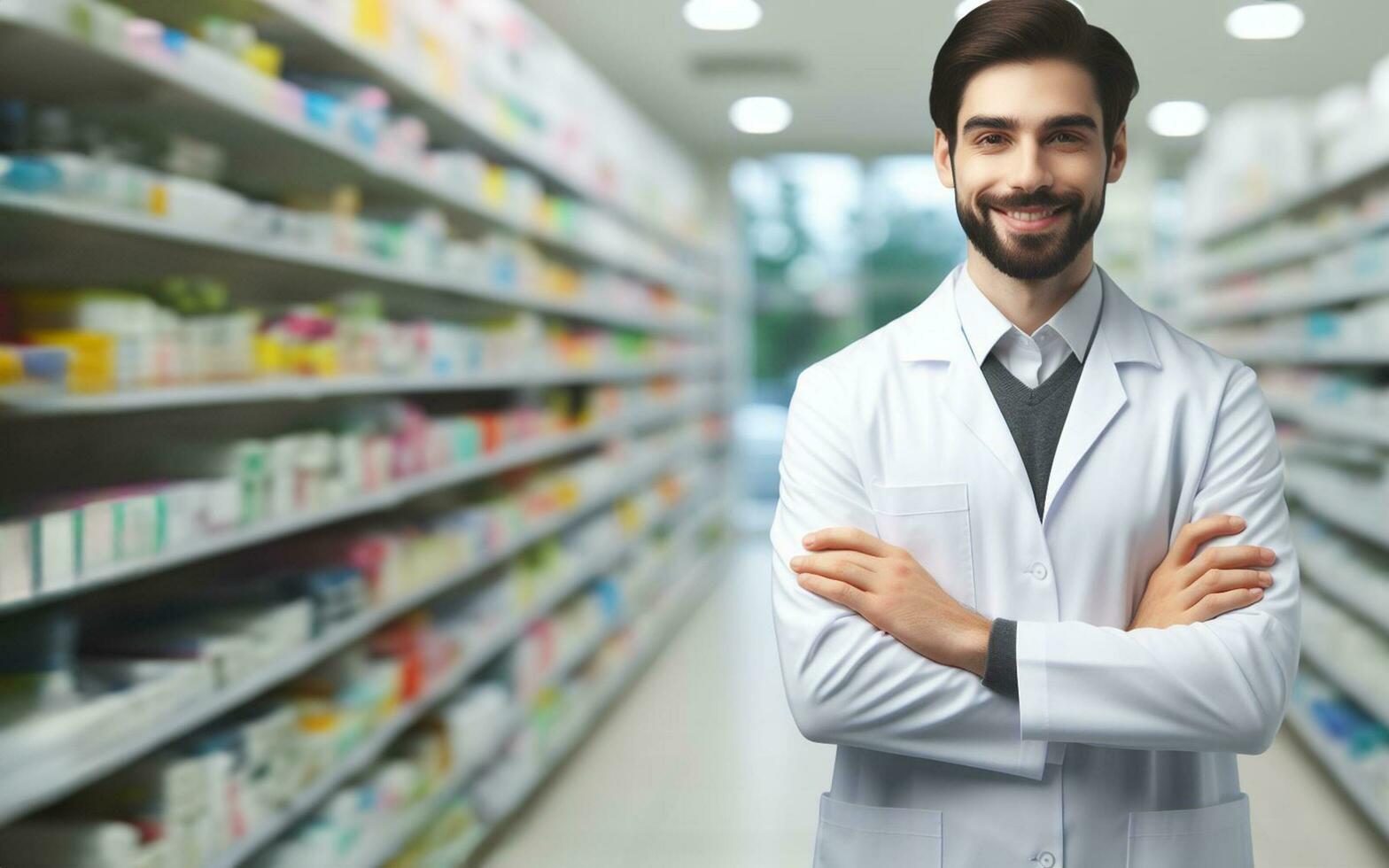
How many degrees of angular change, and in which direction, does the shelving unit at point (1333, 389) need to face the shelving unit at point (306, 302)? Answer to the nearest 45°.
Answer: approximately 45° to its left

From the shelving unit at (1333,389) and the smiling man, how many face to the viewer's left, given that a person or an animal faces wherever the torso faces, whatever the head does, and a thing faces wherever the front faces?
1

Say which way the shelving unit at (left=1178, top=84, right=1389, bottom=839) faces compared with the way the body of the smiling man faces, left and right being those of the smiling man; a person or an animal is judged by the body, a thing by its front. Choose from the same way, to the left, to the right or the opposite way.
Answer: to the right

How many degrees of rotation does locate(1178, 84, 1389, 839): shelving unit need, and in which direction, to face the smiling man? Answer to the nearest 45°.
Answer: approximately 90° to its left

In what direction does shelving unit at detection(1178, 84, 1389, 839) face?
to the viewer's left

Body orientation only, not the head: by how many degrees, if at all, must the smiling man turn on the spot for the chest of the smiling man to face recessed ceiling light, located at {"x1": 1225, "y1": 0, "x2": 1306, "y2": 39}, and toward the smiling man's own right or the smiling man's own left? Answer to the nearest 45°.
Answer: approximately 180°
